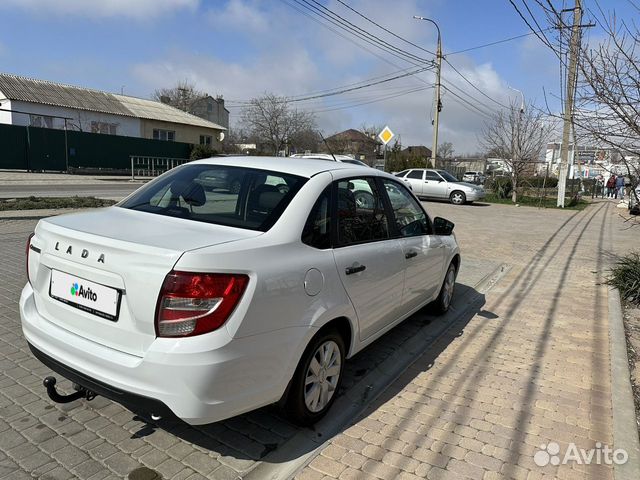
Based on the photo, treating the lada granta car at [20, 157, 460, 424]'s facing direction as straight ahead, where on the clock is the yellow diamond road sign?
The yellow diamond road sign is roughly at 11 o'clock from the lada granta car.

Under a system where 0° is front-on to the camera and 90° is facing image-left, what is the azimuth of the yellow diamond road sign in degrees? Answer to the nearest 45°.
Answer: approximately 0°

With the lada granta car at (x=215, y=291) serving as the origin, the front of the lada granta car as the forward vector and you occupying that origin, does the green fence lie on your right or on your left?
on your left

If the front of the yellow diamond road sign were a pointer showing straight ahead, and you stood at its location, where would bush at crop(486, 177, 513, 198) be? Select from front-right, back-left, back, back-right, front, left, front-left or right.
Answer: back-left

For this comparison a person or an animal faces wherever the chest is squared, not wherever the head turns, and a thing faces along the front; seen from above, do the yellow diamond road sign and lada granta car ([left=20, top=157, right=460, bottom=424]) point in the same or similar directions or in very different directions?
very different directions

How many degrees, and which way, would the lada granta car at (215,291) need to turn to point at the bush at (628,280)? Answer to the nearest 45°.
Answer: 0° — it already faces it

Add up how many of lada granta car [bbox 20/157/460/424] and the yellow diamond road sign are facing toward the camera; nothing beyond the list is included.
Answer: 1

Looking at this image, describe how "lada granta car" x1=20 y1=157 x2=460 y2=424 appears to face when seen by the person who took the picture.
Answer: facing away from the viewer and to the right of the viewer

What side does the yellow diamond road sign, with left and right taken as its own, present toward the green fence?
right

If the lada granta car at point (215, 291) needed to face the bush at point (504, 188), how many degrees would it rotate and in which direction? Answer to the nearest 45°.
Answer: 0° — it already faces it

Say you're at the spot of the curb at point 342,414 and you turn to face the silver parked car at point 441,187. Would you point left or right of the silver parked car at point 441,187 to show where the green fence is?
left
